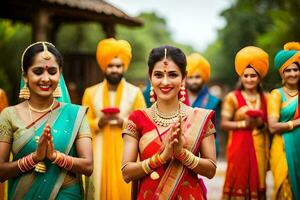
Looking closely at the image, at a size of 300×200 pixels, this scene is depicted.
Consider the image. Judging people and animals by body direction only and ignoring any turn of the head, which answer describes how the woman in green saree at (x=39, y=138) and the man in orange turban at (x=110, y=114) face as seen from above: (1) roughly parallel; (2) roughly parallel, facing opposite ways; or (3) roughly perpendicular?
roughly parallel

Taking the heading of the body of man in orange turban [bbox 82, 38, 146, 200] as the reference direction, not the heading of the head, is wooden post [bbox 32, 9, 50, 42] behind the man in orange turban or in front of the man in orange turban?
behind

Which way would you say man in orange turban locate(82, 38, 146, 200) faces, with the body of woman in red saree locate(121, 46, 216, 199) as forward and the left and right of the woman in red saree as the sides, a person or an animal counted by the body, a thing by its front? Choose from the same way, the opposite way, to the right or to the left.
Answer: the same way

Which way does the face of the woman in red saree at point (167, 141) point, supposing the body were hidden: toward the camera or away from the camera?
toward the camera

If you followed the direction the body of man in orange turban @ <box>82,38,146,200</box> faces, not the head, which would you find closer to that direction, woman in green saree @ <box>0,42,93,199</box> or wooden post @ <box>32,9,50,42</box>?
the woman in green saree

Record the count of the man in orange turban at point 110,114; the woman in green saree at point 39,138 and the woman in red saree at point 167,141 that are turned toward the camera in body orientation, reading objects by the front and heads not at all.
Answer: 3

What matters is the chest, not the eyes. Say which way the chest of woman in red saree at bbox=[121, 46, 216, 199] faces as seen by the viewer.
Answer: toward the camera

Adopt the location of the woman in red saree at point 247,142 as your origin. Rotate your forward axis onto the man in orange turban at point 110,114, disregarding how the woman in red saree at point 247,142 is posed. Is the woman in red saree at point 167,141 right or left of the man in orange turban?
left

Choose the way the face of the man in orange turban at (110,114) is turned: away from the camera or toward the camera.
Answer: toward the camera

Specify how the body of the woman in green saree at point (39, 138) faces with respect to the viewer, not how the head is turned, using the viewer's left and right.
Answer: facing the viewer

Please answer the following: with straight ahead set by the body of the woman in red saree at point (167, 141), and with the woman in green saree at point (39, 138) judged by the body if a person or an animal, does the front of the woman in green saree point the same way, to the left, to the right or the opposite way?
the same way

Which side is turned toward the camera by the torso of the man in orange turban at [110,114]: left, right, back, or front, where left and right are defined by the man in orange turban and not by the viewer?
front

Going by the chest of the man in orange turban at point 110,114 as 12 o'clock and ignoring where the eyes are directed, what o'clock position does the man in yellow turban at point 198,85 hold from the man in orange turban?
The man in yellow turban is roughly at 8 o'clock from the man in orange turban.

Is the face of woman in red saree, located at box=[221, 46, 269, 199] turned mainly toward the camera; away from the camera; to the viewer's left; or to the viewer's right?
toward the camera

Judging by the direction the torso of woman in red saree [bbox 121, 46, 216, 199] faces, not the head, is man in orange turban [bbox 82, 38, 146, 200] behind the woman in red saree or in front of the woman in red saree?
behind

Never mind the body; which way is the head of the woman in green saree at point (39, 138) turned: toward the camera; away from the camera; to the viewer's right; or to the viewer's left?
toward the camera

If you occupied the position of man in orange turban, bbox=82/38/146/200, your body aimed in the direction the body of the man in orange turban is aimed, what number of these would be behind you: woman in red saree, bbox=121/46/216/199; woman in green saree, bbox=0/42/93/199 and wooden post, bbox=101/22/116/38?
1
